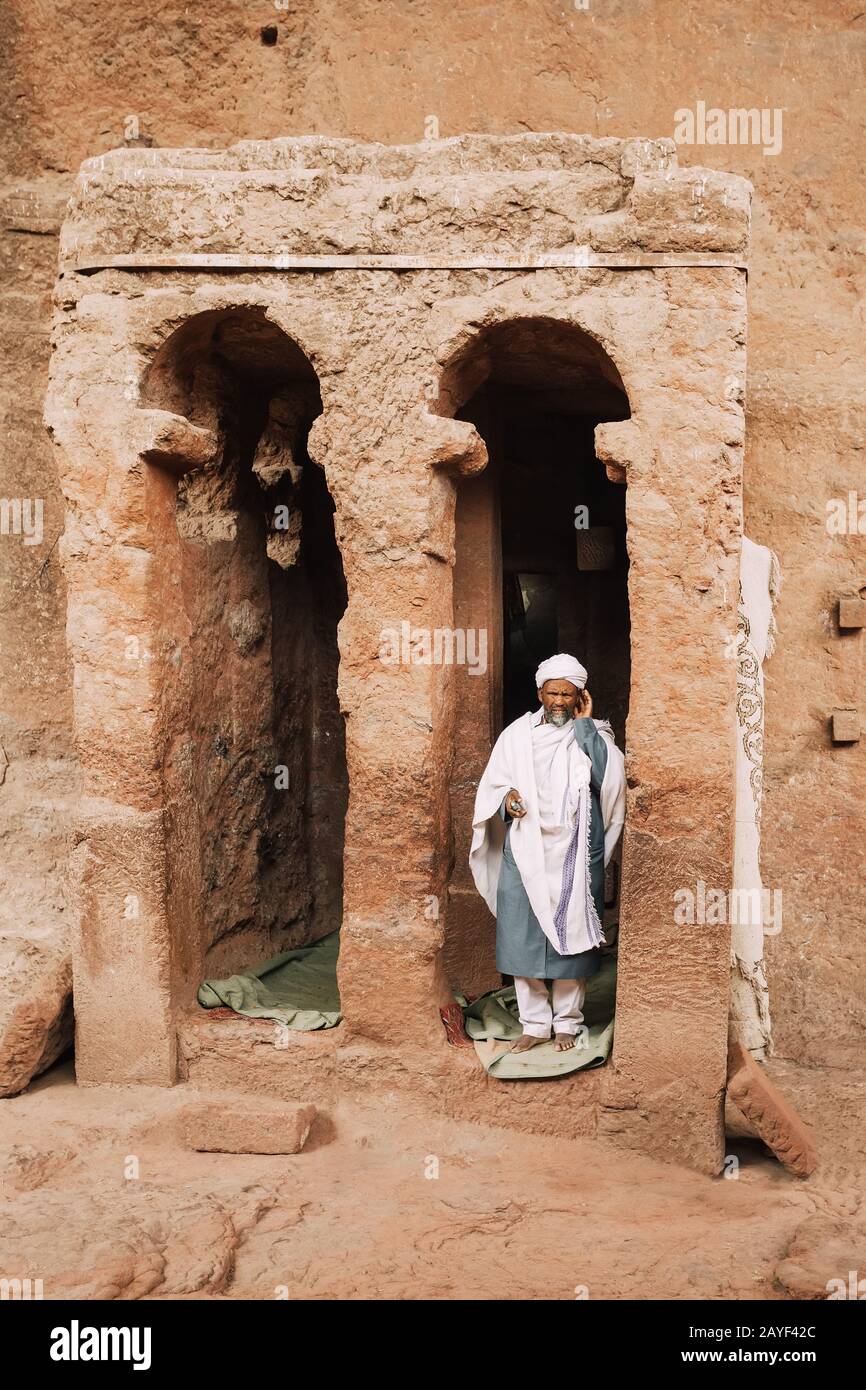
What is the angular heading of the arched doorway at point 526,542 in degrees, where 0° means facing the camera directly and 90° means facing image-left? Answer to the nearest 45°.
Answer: approximately 0°

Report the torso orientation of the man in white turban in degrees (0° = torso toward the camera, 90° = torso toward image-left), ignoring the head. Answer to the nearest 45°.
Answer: approximately 0°

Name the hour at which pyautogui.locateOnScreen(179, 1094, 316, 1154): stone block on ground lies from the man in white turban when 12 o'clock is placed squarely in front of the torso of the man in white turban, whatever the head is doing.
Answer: The stone block on ground is roughly at 2 o'clock from the man in white turban.

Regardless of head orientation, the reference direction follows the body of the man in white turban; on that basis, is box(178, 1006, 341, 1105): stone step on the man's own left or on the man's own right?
on the man's own right
